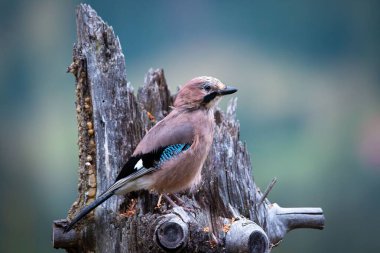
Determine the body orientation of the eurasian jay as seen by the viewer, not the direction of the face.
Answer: to the viewer's right
